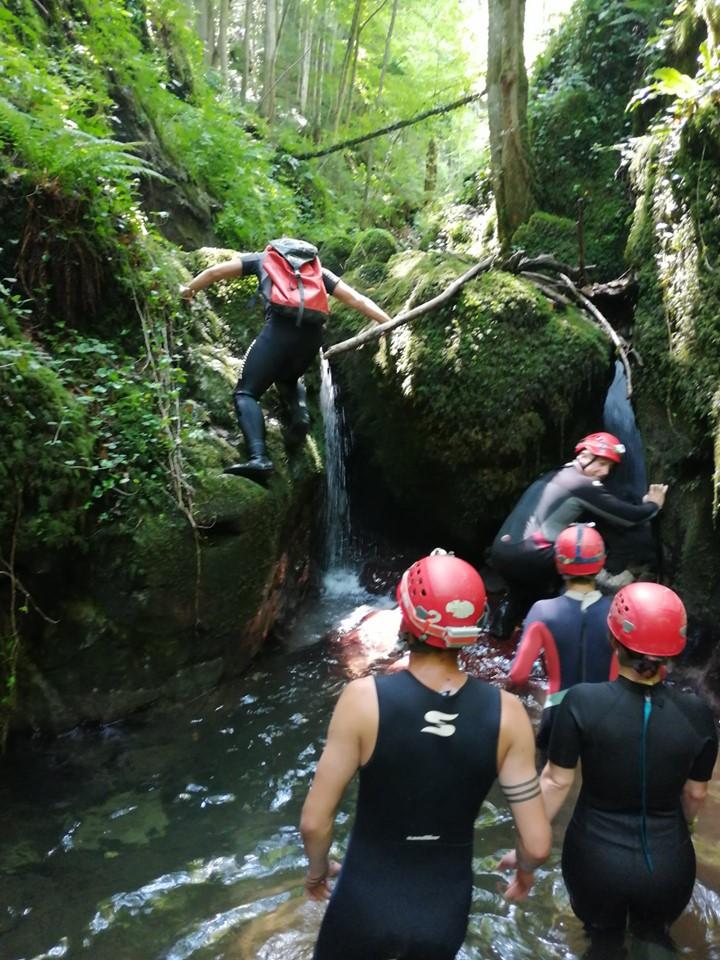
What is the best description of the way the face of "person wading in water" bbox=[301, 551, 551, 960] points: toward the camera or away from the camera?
away from the camera

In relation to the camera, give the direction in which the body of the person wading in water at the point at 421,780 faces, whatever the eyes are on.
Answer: away from the camera

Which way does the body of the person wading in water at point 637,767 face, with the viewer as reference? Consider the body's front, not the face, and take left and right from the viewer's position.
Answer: facing away from the viewer

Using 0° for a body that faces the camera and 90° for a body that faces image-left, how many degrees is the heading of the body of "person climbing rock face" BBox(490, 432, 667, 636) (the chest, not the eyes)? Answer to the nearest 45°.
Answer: approximately 270°

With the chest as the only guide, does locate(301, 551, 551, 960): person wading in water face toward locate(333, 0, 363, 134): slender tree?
yes

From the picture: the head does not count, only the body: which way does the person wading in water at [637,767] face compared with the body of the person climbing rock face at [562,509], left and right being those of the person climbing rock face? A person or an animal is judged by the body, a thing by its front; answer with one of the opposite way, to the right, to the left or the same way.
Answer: to the left

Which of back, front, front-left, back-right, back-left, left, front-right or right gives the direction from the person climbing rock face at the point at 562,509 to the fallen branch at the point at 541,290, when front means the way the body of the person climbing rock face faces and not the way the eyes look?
left

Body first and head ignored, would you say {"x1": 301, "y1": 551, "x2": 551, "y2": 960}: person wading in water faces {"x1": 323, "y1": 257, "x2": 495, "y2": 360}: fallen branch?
yes

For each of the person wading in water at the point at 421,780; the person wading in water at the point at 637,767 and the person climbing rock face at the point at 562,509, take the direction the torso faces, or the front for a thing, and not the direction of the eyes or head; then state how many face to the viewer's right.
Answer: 1

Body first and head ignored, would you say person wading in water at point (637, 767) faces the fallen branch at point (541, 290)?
yes

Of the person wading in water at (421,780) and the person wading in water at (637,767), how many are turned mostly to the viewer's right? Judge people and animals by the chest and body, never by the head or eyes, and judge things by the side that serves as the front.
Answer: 0

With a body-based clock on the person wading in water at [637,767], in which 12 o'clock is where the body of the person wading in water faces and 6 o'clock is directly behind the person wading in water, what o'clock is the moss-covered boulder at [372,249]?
The moss-covered boulder is roughly at 11 o'clock from the person wading in water.

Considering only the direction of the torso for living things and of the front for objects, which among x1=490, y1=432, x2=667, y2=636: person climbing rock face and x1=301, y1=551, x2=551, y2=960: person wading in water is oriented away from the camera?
the person wading in water

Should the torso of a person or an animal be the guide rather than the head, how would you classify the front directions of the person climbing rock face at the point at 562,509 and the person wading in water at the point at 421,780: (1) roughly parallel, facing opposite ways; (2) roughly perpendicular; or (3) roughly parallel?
roughly perpendicular

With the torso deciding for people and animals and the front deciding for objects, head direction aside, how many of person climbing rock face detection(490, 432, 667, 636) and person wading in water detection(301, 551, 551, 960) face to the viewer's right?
1

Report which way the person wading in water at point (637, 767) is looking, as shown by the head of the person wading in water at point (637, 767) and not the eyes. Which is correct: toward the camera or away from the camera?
away from the camera

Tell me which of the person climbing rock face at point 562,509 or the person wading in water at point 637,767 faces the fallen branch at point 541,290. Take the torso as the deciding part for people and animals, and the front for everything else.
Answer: the person wading in water
